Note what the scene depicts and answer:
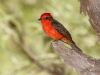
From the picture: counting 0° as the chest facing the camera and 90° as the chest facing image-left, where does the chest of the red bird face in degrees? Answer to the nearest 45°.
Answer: approximately 90°
